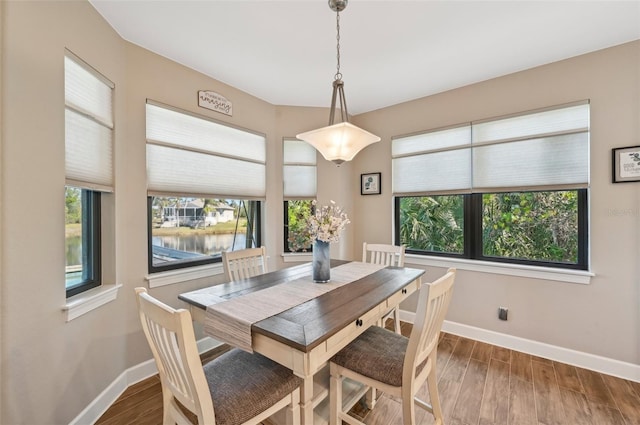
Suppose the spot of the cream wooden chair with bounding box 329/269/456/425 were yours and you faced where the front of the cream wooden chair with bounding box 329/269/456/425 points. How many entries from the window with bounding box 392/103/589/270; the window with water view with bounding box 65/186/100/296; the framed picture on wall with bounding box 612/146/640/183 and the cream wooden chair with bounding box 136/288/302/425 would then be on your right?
2

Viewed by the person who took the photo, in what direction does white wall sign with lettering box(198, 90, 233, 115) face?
facing the viewer and to the right of the viewer

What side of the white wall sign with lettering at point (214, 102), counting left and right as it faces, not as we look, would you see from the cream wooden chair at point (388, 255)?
front

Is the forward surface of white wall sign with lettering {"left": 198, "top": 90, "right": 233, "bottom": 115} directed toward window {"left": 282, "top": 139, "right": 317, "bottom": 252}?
no

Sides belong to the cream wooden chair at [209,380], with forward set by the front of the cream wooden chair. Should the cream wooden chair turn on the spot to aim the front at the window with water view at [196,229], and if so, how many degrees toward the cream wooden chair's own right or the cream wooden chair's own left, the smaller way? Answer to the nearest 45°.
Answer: approximately 45° to the cream wooden chair's own left

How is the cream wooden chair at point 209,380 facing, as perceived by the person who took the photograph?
facing away from the viewer and to the right of the viewer

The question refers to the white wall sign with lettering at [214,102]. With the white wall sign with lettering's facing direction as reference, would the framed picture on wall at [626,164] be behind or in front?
in front

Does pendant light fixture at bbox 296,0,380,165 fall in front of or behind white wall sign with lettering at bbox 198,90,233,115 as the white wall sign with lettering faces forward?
in front

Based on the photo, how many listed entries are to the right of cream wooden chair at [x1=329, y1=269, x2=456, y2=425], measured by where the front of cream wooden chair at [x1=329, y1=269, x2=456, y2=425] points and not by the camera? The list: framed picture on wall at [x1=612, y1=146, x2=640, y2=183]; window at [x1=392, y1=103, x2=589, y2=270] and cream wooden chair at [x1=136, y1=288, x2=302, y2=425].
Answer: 2

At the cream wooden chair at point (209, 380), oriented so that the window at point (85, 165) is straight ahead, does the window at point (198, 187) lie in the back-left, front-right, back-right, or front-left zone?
front-right

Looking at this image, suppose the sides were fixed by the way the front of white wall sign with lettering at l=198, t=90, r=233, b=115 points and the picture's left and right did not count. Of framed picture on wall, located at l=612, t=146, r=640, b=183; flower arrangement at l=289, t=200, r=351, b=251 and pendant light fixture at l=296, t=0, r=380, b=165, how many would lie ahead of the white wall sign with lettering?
3

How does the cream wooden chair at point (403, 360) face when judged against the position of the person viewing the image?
facing away from the viewer and to the left of the viewer

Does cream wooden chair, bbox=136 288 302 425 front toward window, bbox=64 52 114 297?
no

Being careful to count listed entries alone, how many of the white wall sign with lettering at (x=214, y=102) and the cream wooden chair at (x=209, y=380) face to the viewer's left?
0

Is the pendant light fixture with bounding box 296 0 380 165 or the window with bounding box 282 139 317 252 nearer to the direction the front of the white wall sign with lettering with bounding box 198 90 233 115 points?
the pendant light fixture

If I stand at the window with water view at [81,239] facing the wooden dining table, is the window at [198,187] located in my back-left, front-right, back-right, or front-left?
front-left

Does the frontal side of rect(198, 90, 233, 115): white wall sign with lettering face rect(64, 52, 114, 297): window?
no

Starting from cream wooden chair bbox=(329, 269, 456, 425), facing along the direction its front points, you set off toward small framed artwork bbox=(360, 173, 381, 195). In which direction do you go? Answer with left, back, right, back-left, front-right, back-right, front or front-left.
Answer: front-right

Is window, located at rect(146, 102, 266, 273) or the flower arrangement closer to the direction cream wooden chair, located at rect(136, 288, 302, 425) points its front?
the flower arrangement

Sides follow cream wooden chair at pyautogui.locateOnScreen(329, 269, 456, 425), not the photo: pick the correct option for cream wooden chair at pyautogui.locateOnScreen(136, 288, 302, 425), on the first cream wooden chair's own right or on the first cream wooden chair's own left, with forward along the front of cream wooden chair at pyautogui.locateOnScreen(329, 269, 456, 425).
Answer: on the first cream wooden chair's own left
